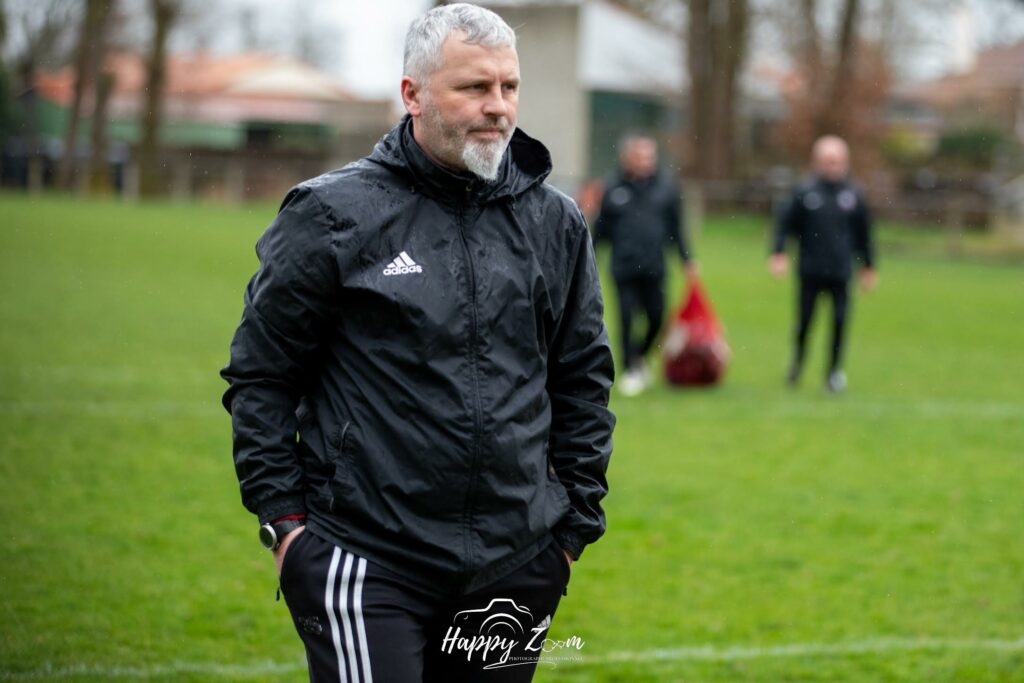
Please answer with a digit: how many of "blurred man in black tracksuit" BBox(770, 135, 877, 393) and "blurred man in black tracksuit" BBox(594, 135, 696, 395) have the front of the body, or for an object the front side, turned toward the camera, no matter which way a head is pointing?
2

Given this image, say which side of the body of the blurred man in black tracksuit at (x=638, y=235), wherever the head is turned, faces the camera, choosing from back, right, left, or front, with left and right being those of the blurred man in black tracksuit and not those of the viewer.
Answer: front

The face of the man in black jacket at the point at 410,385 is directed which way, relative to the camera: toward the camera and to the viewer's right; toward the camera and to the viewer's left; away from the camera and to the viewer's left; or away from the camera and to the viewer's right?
toward the camera and to the viewer's right

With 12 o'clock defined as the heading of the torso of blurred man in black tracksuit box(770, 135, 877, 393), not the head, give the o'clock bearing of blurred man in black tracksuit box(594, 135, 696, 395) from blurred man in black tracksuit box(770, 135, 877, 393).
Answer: blurred man in black tracksuit box(594, 135, 696, 395) is roughly at 2 o'clock from blurred man in black tracksuit box(770, 135, 877, 393).

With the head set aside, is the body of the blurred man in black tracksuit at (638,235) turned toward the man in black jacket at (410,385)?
yes

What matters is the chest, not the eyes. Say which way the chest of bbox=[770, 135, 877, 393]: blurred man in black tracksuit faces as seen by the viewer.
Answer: toward the camera

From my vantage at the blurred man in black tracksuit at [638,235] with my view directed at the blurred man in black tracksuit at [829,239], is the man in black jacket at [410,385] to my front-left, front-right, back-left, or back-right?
back-right

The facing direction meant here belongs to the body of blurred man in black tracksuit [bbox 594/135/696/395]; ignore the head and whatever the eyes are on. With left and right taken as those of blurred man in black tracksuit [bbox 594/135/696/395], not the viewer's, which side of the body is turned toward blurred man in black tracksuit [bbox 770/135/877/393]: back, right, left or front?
left

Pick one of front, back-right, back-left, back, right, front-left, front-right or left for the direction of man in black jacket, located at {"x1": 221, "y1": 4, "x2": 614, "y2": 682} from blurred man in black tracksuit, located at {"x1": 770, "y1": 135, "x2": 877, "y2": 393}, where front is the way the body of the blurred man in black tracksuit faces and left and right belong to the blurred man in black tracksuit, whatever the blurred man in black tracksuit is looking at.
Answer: front

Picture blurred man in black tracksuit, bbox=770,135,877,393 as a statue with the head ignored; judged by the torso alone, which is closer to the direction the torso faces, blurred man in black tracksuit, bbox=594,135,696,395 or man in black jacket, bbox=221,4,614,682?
the man in black jacket
